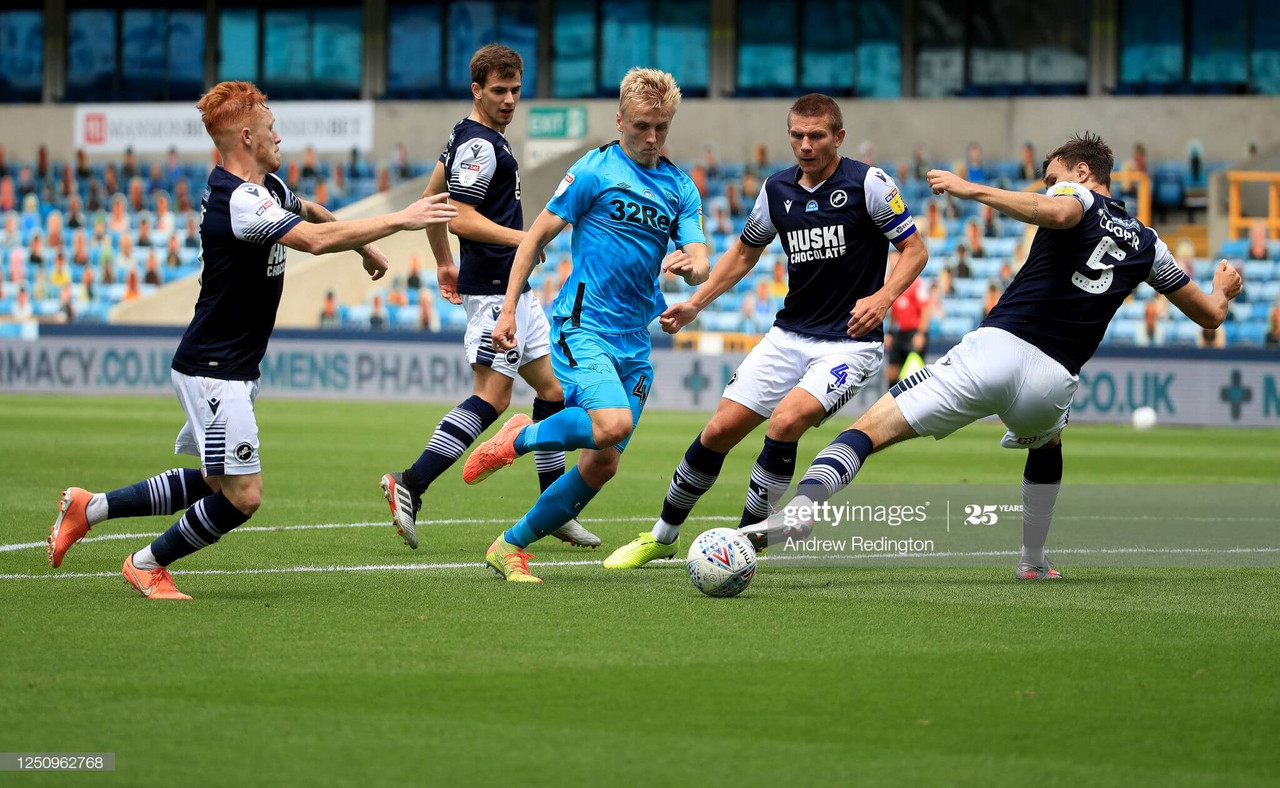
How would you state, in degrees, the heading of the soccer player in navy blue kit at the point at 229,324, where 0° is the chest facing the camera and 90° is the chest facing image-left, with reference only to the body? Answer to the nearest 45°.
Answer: approximately 270°

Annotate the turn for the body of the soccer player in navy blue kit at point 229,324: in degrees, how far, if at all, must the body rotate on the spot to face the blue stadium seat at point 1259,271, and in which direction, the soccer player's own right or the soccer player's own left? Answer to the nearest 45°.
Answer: approximately 45° to the soccer player's own left

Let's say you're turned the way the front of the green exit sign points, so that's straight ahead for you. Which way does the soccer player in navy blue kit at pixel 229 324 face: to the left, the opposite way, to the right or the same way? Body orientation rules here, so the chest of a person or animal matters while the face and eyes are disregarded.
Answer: to the left

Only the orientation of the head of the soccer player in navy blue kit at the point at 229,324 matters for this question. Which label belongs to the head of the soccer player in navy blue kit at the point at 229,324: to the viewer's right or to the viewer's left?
to the viewer's right

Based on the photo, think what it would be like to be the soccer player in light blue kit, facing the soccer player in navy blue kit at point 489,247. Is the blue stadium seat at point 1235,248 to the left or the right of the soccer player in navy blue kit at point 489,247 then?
right

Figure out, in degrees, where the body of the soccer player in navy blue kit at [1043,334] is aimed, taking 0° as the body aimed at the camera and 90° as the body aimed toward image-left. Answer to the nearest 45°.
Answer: approximately 135°

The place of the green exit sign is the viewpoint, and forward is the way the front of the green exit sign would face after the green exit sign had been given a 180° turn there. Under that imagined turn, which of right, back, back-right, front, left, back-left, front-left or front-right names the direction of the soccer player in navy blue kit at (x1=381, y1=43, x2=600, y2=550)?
back

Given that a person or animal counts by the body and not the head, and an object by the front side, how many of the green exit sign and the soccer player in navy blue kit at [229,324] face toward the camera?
1

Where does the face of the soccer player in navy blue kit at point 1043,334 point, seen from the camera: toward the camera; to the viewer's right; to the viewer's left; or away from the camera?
to the viewer's left

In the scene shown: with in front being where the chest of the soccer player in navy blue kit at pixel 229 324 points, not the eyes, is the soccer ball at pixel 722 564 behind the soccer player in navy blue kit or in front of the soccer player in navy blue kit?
in front

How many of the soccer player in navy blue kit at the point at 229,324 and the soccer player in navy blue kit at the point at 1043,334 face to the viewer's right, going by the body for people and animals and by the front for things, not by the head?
1

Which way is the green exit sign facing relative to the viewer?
toward the camera

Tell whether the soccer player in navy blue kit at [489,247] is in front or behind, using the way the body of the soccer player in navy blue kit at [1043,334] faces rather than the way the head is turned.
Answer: in front

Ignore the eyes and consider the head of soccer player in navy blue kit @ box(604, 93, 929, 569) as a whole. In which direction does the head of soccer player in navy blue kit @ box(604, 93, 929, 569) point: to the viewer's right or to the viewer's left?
to the viewer's left
